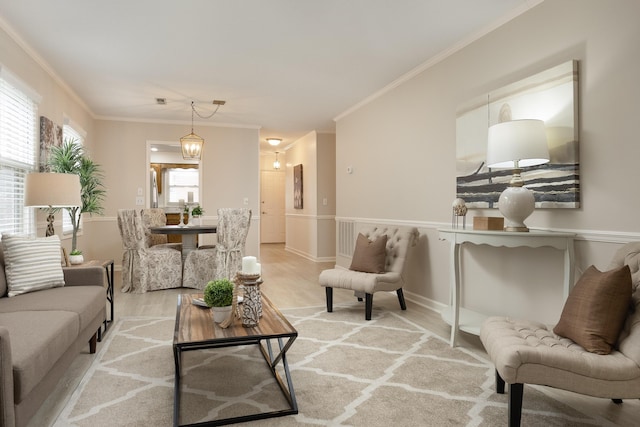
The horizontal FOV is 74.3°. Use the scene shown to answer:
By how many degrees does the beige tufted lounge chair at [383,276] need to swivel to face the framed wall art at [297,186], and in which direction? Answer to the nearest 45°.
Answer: approximately 135° to its right

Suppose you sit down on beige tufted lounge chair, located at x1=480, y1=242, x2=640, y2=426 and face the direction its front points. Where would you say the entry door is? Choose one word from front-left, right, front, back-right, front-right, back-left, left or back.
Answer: right

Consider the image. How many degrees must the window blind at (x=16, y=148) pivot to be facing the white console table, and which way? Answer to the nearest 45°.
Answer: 0° — it already faces it

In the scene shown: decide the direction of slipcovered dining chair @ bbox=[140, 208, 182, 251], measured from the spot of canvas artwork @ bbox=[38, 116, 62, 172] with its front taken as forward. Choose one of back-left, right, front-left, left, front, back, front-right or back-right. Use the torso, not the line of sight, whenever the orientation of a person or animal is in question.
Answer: left

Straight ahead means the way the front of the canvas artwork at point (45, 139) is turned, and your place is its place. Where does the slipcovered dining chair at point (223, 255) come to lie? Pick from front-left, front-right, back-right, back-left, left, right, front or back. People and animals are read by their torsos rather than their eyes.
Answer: front-left

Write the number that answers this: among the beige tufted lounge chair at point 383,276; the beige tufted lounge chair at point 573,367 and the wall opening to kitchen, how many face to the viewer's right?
0

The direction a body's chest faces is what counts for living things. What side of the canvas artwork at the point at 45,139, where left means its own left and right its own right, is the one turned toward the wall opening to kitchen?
left

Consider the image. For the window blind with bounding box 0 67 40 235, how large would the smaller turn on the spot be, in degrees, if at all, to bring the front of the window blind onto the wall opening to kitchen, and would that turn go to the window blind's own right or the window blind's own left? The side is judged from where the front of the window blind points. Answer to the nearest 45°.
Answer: approximately 90° to the window blind's own left

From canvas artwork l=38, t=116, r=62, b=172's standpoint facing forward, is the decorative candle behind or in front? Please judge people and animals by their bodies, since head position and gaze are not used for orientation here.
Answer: in front

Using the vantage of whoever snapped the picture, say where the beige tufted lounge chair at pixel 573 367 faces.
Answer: facing the viewer and to the left of the viewer

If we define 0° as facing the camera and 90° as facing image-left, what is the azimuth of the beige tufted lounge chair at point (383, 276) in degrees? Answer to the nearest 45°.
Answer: approximately 45°

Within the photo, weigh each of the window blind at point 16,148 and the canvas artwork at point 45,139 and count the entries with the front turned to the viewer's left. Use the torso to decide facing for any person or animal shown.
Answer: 0

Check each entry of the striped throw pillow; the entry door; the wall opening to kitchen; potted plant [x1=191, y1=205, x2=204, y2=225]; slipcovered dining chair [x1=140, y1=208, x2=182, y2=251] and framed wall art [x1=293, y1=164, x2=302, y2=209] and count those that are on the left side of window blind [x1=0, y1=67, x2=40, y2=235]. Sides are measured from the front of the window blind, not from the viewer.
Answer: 5

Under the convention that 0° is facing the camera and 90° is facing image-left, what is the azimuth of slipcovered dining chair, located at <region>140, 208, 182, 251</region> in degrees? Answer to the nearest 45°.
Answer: approximately 315°
